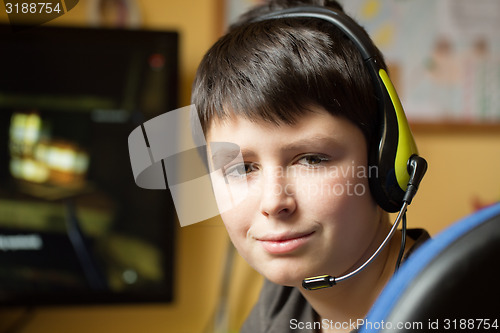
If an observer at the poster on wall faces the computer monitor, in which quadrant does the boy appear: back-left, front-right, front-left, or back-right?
front-left

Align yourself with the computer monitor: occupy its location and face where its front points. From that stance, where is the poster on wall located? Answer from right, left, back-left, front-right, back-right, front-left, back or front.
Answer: left

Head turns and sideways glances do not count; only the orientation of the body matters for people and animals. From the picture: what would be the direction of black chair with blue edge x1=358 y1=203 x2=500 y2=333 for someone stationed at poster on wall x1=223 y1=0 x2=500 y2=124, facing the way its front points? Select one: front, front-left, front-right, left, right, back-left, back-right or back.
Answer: front

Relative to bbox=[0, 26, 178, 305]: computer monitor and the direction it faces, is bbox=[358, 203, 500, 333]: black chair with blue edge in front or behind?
in front

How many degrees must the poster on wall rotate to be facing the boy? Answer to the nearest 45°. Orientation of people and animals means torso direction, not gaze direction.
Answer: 0° — it already faces them

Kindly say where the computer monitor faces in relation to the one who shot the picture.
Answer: facing the viewer

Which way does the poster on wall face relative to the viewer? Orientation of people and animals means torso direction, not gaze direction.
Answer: toward the camera

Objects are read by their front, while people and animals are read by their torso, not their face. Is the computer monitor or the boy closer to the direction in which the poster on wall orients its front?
the boy

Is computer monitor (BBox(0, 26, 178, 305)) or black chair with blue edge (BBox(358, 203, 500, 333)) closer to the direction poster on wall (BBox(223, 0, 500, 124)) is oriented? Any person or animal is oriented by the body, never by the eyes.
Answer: the black chair with blue edge

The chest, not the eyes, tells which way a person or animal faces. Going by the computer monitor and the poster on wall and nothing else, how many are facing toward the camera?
2

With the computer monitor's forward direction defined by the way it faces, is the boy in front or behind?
in front

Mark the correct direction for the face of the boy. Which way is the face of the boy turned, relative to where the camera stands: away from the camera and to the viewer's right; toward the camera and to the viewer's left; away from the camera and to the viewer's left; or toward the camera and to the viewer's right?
toward the camera and to the viewer's left

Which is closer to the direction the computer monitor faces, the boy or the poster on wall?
the boy

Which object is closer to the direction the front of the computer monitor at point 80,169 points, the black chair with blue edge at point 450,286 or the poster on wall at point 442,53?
the black chair with blue edge
